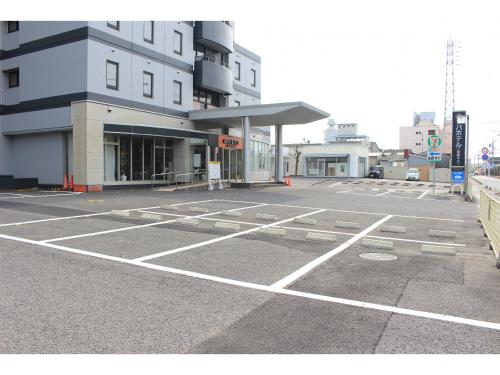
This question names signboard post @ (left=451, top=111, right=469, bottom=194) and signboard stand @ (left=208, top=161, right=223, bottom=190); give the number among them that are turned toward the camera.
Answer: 2

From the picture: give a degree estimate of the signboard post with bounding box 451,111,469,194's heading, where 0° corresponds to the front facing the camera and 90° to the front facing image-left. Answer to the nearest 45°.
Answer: approximately 0°

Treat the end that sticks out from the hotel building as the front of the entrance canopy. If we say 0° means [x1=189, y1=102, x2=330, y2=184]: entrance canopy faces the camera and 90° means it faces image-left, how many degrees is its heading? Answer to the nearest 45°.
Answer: approximately 315°

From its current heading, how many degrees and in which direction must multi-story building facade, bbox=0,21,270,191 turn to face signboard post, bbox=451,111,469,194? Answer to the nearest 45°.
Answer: approximately 45° to its left

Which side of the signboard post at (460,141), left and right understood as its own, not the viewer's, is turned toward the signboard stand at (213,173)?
right

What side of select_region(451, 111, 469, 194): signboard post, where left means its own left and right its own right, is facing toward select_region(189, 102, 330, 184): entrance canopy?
right
